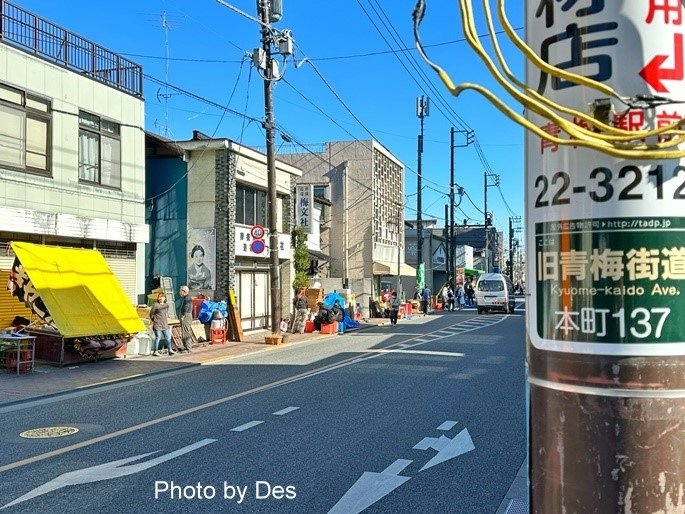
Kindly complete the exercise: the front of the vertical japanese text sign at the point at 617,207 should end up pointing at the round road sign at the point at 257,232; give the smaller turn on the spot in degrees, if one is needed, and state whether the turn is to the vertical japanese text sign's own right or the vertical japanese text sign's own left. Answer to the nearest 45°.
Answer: approximately 135° to the vertical japanese text sign's own right

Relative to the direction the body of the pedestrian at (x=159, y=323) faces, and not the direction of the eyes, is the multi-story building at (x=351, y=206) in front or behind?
behind

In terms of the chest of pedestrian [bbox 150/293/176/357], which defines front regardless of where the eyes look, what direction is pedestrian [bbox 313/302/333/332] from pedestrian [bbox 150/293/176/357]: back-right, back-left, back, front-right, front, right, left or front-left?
back-left

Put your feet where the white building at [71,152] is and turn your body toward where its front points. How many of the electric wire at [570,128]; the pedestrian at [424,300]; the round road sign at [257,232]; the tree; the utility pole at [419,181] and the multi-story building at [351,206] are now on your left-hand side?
5

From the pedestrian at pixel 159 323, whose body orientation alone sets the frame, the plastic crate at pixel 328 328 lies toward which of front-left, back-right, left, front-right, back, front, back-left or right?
back-left
